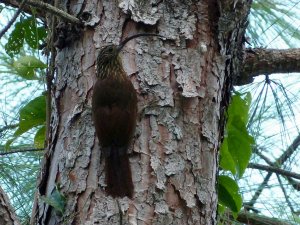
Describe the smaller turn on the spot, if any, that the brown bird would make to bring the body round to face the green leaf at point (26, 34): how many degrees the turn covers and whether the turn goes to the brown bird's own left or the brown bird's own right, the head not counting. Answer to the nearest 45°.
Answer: approximately 45° to the brown bird's own left

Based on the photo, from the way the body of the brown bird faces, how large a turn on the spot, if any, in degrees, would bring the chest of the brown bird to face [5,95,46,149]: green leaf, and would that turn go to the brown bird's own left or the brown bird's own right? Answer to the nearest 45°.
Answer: approximately 45° to the brown bird's own left

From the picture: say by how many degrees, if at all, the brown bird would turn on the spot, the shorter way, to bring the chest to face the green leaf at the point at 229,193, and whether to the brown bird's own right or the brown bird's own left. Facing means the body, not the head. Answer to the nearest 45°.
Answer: approximately 45° to the brown bird's own right

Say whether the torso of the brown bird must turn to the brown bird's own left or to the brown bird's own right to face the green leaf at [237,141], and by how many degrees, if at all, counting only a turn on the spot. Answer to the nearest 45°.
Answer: approximately 45° to the brown bird's own right

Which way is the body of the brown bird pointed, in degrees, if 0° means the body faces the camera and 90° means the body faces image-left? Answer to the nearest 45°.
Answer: approximately 180°

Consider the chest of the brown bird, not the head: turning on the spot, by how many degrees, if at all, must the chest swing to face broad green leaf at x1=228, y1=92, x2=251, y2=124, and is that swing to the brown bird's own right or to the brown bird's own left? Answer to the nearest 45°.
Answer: approximately 45° to the brown bird's own right
